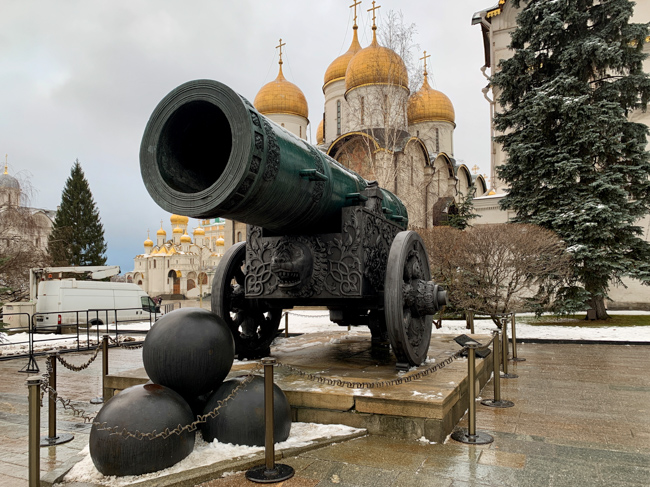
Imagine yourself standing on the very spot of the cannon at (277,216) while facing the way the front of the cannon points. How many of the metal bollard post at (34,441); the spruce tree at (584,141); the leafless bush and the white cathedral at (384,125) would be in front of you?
1

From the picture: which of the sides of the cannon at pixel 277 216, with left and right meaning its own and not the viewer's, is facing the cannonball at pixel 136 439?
front

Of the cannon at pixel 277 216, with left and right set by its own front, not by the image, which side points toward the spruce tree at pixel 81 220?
right

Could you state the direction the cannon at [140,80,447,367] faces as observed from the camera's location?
facing the viewer and to the left of the viewer

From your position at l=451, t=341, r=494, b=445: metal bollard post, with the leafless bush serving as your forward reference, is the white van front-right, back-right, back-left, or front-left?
front-left

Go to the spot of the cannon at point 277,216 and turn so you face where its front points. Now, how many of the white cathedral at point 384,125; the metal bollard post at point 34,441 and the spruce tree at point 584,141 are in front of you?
1

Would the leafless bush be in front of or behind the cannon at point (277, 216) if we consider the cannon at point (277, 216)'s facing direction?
behind

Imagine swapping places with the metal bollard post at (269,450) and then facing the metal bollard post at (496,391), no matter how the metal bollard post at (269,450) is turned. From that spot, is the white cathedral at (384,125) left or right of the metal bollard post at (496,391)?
left

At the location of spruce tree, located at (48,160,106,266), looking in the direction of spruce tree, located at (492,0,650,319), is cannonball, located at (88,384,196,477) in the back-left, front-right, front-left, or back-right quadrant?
front-right

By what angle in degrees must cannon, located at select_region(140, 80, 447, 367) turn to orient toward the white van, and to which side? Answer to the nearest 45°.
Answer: approximately 90° to its right

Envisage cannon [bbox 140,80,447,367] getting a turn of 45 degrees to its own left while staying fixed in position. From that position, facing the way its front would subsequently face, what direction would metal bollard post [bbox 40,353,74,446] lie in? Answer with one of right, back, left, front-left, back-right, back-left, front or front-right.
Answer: right

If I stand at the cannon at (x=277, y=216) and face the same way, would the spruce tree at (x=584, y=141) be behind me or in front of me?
behind

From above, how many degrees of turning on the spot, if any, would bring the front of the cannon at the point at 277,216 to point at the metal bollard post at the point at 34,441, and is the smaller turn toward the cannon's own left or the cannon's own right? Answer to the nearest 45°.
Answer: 0° — it already faces it
